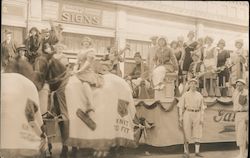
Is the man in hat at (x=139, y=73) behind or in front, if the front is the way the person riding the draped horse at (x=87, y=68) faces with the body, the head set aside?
behind

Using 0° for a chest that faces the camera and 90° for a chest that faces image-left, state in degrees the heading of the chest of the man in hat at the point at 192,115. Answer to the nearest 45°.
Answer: approximately 0°

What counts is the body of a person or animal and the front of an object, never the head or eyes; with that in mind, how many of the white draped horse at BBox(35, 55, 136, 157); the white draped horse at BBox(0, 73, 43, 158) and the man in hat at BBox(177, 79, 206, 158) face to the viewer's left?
2

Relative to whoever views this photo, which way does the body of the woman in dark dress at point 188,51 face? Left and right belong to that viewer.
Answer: facing the viewer

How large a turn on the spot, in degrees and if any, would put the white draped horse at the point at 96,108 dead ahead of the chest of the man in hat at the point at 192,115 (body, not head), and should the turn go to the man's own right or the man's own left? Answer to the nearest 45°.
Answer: approximately 45° to the man's own right

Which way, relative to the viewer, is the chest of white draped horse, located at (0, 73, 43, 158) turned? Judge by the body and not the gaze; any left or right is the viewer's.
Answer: facing to the left of the viewer

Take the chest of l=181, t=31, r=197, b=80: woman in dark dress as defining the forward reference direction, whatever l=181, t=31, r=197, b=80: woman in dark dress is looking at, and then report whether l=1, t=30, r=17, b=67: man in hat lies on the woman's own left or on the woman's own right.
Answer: on the woman's own right

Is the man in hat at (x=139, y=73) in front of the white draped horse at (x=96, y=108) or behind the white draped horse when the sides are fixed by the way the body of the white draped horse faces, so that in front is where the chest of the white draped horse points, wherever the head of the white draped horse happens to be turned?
behind

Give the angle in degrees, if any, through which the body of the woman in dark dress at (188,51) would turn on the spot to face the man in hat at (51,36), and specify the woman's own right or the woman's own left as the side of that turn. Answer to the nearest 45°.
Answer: approximately 45° to the woman's own right

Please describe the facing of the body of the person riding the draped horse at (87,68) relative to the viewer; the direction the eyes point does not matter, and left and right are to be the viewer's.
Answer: facing the viewer and to the left of the viewer

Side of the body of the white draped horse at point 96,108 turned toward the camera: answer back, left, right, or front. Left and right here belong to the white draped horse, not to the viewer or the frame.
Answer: left
